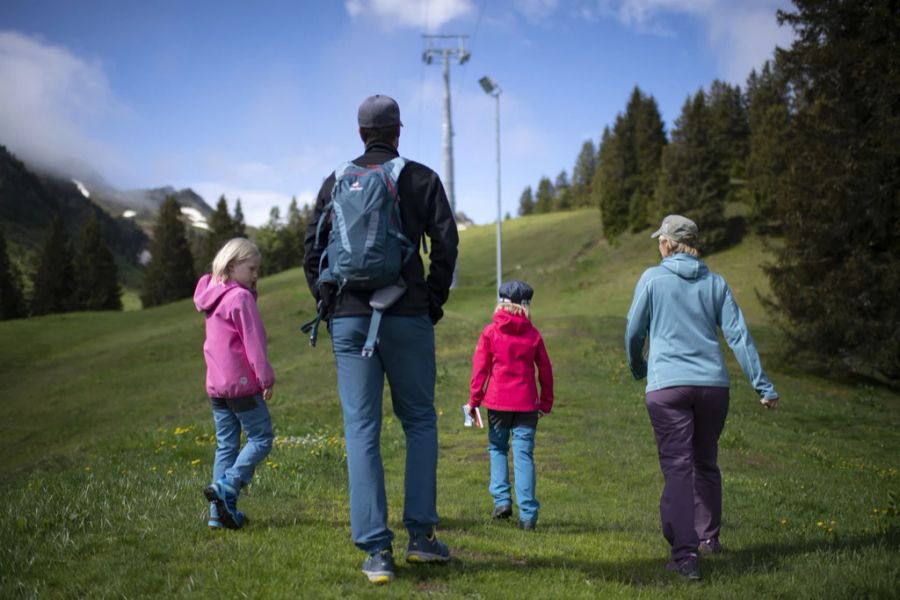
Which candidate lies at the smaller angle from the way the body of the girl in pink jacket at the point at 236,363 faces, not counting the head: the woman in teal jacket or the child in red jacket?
the child in red jacket

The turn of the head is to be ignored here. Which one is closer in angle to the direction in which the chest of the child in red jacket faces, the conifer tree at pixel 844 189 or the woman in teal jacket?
the conifer tree

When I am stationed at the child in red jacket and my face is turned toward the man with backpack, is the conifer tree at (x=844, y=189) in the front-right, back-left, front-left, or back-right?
back-left

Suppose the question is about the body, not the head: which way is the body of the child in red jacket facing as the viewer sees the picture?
away from the camera

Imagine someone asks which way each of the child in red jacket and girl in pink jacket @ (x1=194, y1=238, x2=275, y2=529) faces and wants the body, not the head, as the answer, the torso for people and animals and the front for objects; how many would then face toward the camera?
0

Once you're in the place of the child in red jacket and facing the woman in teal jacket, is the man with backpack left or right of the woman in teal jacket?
right

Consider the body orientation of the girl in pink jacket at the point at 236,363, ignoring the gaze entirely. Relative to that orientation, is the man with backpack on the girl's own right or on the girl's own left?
on the girl's own right

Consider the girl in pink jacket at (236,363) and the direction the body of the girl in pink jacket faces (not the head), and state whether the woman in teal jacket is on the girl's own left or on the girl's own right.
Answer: on the girl's own right

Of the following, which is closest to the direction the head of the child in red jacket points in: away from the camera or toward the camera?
away from the camera

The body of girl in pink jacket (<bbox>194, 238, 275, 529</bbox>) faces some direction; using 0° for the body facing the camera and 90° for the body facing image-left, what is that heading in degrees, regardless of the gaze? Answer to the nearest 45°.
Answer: approximately 225°

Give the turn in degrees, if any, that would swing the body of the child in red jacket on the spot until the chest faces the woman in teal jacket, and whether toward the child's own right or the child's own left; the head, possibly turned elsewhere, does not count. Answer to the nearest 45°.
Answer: approximately 135° to the child's own right

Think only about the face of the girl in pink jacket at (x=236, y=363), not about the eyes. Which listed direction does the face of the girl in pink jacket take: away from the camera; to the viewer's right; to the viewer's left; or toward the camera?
to the viewer's right

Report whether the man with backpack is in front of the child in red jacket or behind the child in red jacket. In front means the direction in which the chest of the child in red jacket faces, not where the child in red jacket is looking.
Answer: behind

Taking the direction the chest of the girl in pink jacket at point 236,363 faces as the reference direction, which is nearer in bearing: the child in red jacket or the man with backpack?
the child in red jacket
